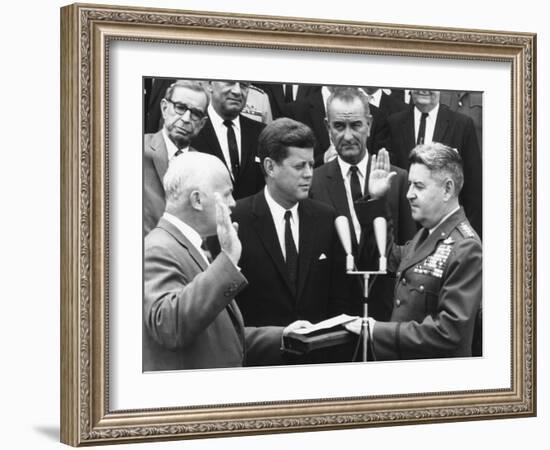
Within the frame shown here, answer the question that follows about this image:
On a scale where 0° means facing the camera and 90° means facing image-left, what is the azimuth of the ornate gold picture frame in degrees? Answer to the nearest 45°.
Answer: approximately 315°
